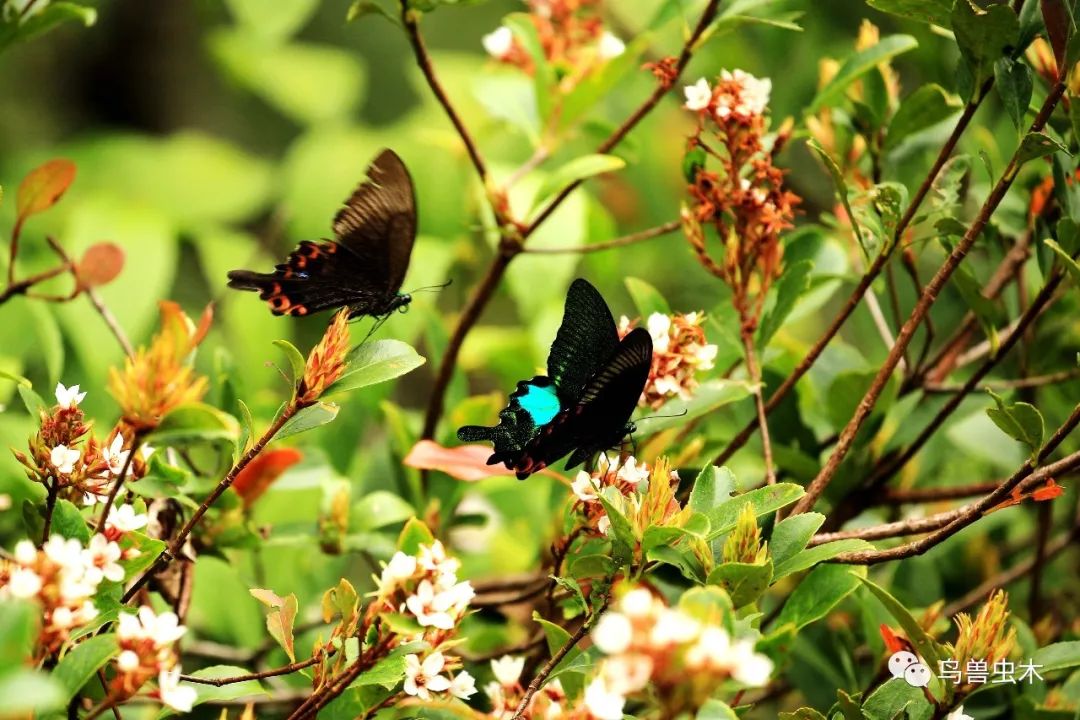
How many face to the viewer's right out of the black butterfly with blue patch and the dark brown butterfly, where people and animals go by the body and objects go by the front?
2

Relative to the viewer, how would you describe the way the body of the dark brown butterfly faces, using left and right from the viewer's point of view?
facing to the right of the viewer

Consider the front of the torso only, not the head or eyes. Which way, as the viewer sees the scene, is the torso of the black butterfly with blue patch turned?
to the viewer's right
